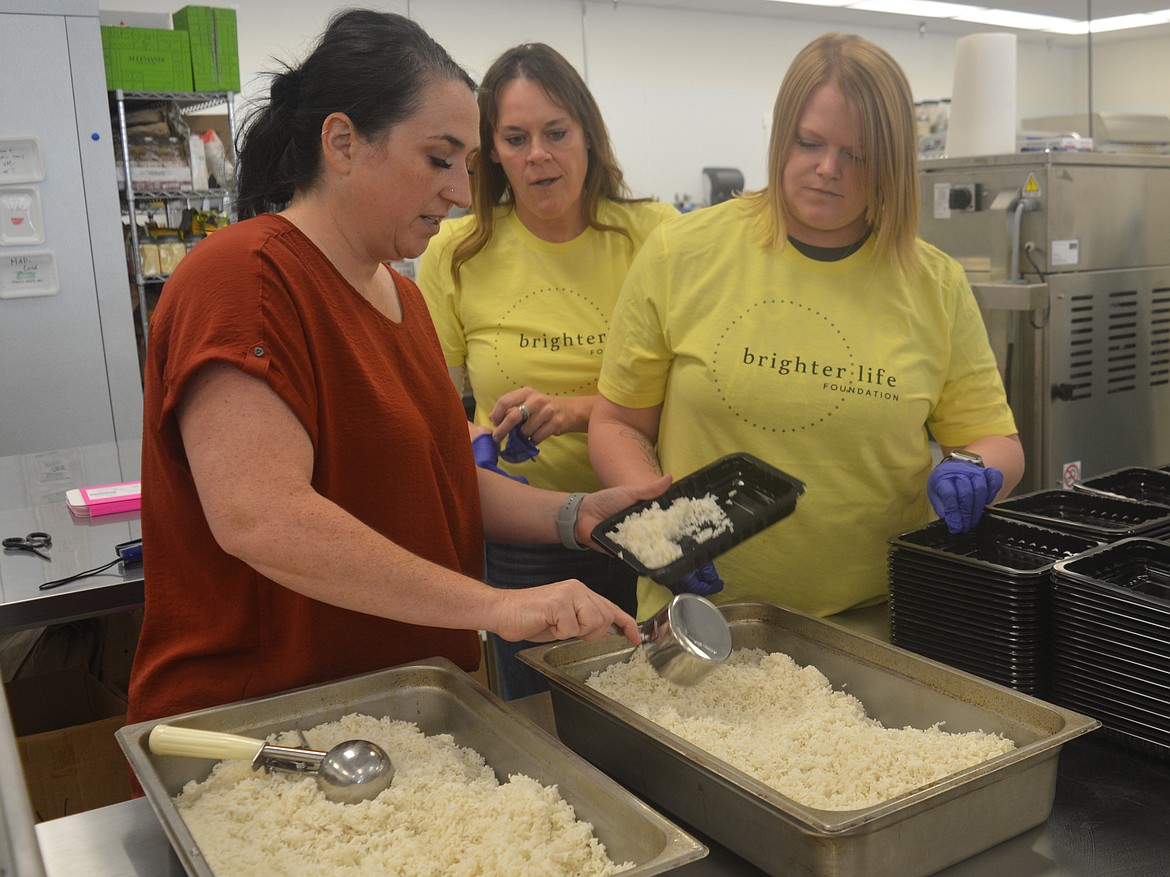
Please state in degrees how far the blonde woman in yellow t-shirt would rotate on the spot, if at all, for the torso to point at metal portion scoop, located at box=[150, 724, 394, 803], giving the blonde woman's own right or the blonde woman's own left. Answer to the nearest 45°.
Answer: approximately 45° to the blonde woman's own right

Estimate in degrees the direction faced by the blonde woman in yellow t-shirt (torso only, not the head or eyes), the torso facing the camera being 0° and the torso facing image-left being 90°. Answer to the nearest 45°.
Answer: approximately 0°

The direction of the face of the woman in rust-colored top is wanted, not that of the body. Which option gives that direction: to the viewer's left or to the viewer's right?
to the viewer's right

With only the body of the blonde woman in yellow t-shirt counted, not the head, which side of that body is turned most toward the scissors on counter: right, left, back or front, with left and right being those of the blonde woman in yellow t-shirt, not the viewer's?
right

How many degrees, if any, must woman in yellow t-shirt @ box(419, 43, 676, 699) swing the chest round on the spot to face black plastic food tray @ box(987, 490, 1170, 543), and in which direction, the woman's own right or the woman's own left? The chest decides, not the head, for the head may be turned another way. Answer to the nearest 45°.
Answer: approximately 45° to the woman's own left

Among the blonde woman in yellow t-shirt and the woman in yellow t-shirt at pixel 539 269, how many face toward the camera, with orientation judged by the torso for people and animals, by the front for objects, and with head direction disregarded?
2

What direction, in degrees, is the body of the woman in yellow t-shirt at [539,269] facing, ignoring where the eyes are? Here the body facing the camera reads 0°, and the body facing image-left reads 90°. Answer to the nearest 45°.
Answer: approximately 0°
